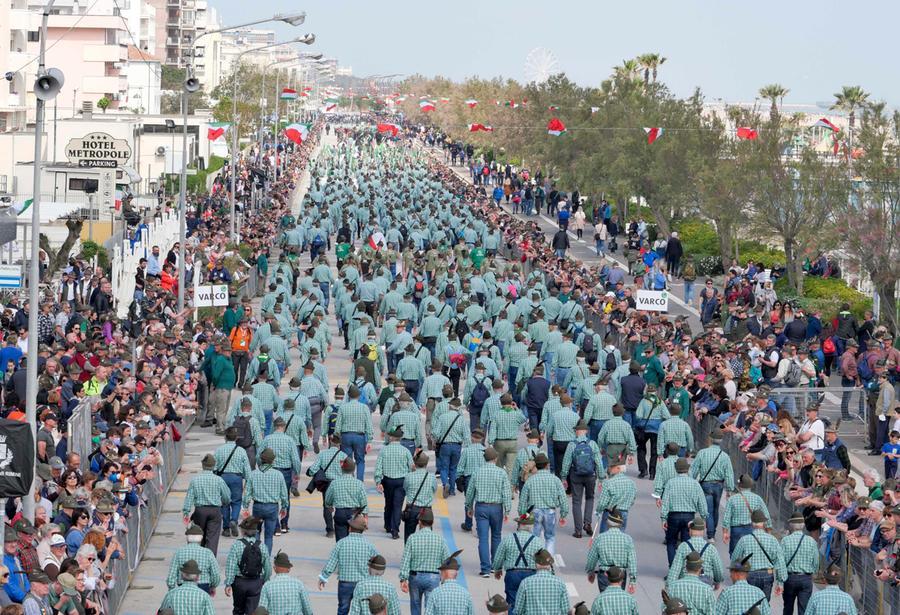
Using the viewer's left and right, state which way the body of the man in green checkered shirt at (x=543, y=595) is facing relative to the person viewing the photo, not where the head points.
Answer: facing away from the viewer

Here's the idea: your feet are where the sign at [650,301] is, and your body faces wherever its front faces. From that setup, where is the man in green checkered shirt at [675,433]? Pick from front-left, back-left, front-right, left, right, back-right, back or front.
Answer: front

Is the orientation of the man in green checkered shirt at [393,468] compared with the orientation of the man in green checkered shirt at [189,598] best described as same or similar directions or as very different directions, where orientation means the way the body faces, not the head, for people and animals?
same or similar directions

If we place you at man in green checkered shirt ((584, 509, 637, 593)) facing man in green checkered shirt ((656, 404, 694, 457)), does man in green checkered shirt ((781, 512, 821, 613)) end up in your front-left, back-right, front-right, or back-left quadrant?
front-right

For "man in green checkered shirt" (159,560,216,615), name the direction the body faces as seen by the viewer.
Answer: away from the camera

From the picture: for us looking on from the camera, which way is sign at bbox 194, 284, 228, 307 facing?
facing the viewer

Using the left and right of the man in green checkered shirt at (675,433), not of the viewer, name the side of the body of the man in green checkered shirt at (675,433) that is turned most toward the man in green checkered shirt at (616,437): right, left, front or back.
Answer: left

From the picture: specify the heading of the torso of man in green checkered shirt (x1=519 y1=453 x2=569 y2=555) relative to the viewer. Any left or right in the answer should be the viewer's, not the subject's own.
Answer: facing away from the viewer

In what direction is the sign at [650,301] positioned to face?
toward the camera

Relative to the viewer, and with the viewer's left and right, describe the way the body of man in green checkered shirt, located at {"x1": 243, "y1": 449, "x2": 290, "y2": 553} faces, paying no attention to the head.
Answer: facing away from the viewer

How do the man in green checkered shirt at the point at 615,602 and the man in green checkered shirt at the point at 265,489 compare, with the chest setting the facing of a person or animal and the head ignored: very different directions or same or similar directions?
same or similar directions

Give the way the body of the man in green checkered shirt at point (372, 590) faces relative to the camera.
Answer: away from the camera
